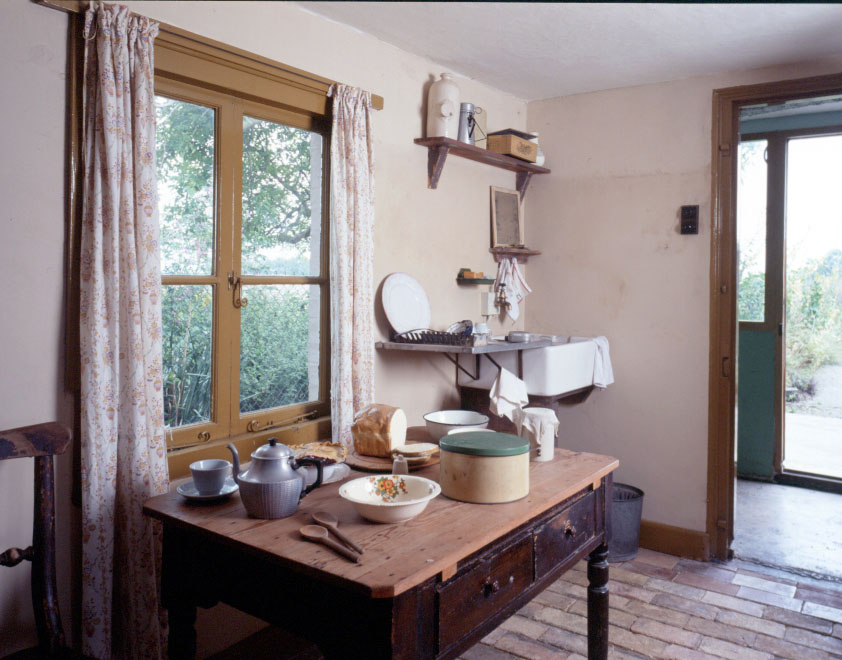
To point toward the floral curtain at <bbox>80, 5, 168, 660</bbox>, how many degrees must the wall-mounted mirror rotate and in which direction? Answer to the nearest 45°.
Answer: approximately 90° to its right

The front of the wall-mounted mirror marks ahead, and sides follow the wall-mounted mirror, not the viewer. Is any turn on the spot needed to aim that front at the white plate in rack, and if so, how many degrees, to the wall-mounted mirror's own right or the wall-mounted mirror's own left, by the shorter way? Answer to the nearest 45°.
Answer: approximately 90° to the wall-mounted mirror's own right

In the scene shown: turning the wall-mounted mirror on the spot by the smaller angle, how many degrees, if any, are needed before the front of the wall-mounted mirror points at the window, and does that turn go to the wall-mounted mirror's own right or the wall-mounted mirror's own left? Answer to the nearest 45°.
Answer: approximately 90° to the wall-mounted mirror's own right

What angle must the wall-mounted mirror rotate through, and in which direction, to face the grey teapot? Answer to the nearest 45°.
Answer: approximately 45° to its right

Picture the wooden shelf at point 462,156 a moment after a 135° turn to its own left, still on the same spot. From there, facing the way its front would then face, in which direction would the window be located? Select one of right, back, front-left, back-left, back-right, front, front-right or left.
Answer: back-left

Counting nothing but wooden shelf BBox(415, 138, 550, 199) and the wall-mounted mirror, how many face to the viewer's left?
0

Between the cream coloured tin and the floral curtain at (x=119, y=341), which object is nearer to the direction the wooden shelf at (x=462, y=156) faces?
the cream coloured tin

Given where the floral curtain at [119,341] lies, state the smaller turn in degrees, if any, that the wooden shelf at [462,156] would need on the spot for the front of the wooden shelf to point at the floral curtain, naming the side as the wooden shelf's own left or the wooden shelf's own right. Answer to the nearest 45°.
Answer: approximately 90° to the wooden shelf's own right

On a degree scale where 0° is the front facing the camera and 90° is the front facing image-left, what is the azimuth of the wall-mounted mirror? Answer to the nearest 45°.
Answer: approximately 315°

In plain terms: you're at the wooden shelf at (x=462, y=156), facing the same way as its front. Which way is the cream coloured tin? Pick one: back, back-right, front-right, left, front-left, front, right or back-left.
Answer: front-right

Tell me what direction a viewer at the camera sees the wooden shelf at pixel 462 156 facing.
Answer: facing the viewer and to the right of the viewer

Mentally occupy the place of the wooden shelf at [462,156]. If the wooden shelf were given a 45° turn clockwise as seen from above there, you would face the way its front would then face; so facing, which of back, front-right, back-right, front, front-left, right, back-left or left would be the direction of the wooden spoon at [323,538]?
front
